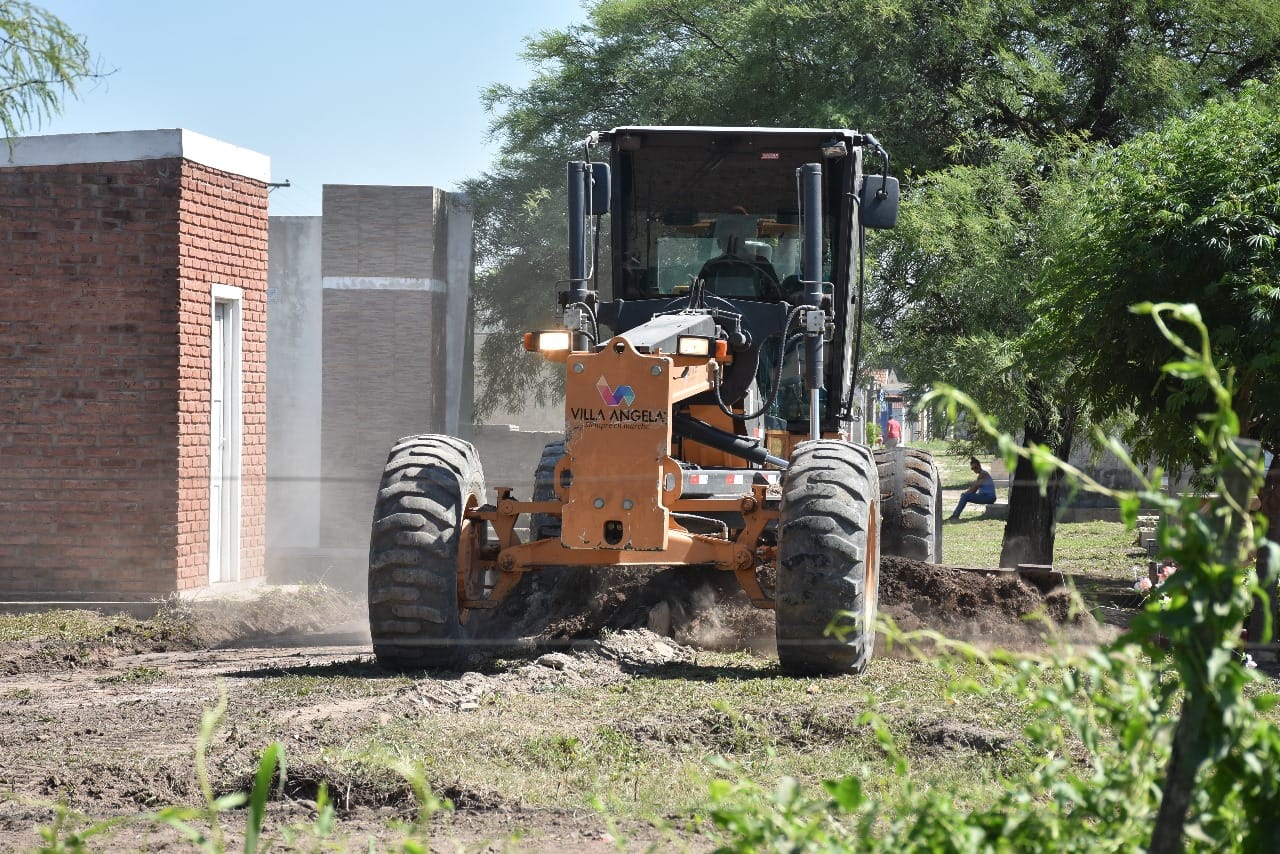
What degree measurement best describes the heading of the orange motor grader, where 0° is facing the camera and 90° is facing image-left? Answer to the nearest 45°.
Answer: approximately 0°

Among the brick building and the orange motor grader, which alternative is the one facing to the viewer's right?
the brick building

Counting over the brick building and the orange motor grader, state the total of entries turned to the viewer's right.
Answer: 1

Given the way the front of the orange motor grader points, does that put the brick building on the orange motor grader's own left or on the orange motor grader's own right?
on the orange motor grader's own right

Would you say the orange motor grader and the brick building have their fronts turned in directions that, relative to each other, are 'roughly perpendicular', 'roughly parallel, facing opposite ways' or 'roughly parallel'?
roughly perpendicular

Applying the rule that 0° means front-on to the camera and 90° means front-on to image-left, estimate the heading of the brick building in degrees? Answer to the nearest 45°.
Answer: approximately 270°

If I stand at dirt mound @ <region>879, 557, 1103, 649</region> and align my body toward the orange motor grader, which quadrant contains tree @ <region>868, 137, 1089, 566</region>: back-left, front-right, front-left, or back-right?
back-right

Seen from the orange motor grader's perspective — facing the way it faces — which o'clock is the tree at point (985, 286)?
The tree is roughly at 7 o'clock from the orange motor grader.
